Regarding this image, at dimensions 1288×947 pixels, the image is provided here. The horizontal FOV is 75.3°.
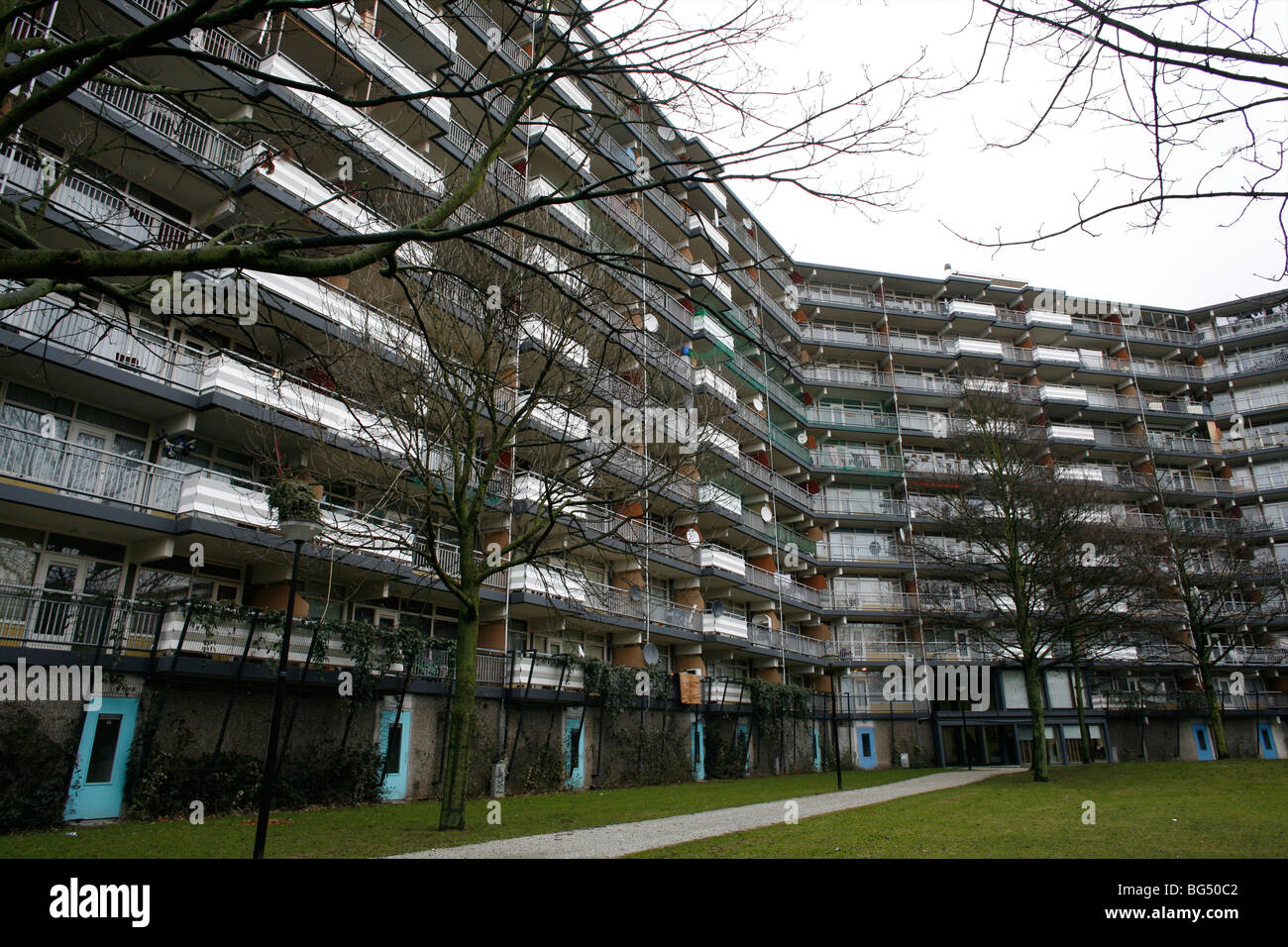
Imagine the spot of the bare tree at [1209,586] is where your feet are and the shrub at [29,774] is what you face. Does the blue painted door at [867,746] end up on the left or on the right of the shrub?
right

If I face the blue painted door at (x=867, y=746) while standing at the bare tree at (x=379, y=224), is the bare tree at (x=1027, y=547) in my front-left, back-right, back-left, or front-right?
front-right

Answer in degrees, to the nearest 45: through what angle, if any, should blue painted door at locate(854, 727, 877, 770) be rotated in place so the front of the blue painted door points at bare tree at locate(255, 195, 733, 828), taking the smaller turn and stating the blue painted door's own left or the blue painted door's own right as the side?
0° — it already faces it

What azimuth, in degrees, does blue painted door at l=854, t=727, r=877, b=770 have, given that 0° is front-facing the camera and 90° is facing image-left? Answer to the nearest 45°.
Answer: approximately 0°

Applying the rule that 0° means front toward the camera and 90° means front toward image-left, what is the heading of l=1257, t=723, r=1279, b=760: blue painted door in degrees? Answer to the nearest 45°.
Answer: approximately 0°

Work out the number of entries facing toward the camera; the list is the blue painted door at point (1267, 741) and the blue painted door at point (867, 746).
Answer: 2

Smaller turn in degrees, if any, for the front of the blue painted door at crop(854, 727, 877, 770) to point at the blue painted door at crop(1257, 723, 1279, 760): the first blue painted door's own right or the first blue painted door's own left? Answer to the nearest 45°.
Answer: approximately 135° to the first blue painted door's own left
